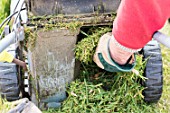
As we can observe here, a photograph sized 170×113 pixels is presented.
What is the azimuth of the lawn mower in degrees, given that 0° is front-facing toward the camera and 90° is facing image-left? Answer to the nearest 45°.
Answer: approximately 180°
